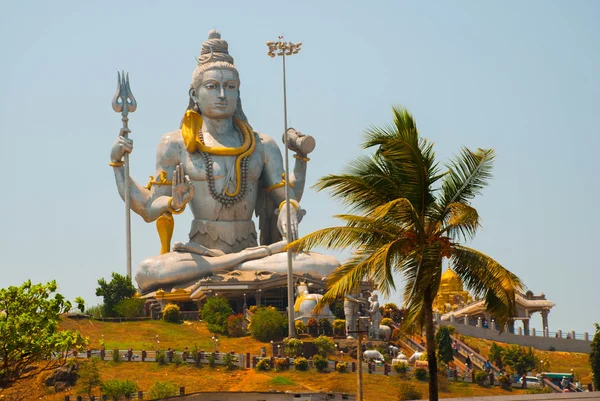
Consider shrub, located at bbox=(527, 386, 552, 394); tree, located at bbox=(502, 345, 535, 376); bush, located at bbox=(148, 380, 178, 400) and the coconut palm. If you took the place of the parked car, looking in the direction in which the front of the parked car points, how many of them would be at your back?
1

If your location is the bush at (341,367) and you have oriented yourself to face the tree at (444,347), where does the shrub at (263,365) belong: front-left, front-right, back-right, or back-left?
back-left

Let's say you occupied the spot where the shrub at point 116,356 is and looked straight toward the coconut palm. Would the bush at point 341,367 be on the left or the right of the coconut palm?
left

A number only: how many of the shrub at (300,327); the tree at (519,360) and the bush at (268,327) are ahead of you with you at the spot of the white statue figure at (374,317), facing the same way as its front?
2

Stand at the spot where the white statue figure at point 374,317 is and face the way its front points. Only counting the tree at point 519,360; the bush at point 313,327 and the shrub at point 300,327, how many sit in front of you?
2

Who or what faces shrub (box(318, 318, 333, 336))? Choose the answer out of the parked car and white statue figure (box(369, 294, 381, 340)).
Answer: the white statue figure

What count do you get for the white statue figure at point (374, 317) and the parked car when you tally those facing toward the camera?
1

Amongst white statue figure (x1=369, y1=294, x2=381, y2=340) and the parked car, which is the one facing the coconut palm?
the parked car

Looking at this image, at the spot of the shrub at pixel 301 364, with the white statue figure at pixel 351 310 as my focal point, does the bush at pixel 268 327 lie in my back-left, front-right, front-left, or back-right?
front-left

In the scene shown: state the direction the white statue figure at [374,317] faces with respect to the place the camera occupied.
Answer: facing to the left of the viewer

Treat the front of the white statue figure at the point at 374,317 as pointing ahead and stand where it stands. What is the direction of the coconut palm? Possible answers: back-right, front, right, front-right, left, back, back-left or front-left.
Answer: left
